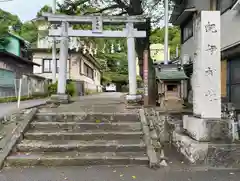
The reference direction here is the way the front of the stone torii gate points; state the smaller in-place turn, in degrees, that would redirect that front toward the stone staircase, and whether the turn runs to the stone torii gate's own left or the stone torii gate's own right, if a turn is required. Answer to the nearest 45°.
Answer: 0° — it already faces it

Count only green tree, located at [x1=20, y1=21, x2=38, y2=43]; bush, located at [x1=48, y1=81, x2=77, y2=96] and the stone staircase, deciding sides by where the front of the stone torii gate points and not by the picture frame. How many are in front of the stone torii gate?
1

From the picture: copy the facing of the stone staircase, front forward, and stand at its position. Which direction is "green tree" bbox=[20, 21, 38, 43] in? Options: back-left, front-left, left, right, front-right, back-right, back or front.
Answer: back

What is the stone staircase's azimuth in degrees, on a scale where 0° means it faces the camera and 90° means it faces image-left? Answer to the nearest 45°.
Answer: approximately 0°

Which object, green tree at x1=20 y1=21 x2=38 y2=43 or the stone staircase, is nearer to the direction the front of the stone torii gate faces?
the stone staircase

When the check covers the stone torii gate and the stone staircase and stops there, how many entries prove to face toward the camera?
2

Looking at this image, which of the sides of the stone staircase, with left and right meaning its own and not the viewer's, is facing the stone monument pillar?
left

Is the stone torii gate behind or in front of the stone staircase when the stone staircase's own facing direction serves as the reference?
behind

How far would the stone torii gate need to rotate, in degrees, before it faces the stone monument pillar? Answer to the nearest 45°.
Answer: approximately 45° to its left

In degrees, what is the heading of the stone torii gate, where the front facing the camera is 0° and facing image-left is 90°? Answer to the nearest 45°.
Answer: approximately 0°

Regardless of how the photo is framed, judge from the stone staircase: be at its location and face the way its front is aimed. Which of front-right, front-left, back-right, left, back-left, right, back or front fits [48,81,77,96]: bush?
back
